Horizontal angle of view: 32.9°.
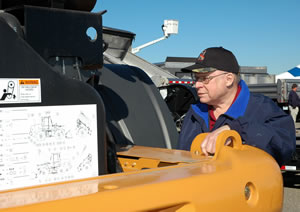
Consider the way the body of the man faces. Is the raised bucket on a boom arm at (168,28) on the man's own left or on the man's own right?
on the man's own right

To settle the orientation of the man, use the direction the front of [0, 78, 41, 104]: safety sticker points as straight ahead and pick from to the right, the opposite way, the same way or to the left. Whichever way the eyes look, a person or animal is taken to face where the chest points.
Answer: to the right

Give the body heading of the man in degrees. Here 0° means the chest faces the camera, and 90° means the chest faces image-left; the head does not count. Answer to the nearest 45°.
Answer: approximately 45°

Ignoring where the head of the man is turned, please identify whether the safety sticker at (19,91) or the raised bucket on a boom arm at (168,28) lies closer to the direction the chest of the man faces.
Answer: the safety sticker

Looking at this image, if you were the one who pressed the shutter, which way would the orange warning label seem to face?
facing the viewer

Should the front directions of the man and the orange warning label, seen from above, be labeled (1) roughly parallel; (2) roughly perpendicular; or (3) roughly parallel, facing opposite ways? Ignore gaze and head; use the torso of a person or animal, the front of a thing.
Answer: roughly perpendicular

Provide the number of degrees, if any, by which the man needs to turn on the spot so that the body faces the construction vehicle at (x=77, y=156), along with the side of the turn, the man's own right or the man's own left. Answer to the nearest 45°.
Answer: approximately 45° to the man's own left

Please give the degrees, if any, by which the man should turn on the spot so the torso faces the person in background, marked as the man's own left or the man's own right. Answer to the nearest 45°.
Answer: approximately 135° to the man's own right

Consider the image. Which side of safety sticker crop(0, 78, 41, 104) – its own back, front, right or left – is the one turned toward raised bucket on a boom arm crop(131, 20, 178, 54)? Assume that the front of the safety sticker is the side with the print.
back

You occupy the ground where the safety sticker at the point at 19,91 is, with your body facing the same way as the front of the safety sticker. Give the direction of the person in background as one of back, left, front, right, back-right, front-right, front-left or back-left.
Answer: back-left

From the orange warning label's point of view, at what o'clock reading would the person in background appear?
The person in background is roughly at 7 o'clock from the orange warning label.

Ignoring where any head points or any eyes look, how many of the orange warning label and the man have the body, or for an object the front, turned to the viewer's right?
0
